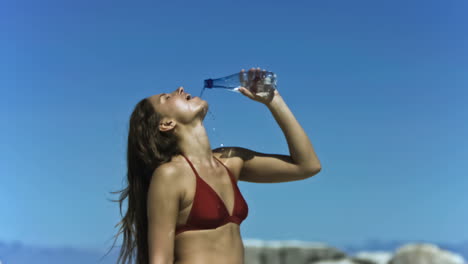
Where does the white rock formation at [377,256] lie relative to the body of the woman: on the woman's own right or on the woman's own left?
on the woman's own left

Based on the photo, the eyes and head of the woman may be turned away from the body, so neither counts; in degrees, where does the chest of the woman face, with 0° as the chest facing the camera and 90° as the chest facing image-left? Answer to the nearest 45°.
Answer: approximately 315°

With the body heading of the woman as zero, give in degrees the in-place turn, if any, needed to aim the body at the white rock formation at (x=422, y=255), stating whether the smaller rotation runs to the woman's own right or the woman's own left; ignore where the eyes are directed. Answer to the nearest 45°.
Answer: approximately 90° to the woman's own left

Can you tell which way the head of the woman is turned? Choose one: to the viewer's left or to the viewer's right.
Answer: to the viewer's right
